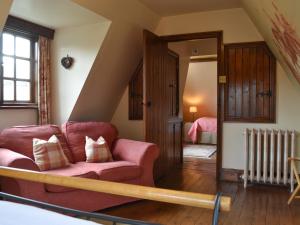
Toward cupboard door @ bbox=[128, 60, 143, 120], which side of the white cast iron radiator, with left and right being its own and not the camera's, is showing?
right

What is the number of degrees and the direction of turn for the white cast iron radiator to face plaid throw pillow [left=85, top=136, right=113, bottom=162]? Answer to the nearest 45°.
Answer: approximately 45° to its right

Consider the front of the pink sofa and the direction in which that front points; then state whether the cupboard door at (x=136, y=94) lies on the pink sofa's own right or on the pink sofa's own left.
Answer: on the pink sofa's own left

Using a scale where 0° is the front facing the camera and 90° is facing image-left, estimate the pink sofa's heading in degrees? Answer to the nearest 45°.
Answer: approximately 315°

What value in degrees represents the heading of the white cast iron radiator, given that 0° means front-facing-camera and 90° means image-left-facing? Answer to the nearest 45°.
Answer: approximately 0°

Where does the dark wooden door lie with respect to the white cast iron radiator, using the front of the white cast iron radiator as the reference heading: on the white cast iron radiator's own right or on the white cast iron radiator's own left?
on the white cast iron radiator's own right
